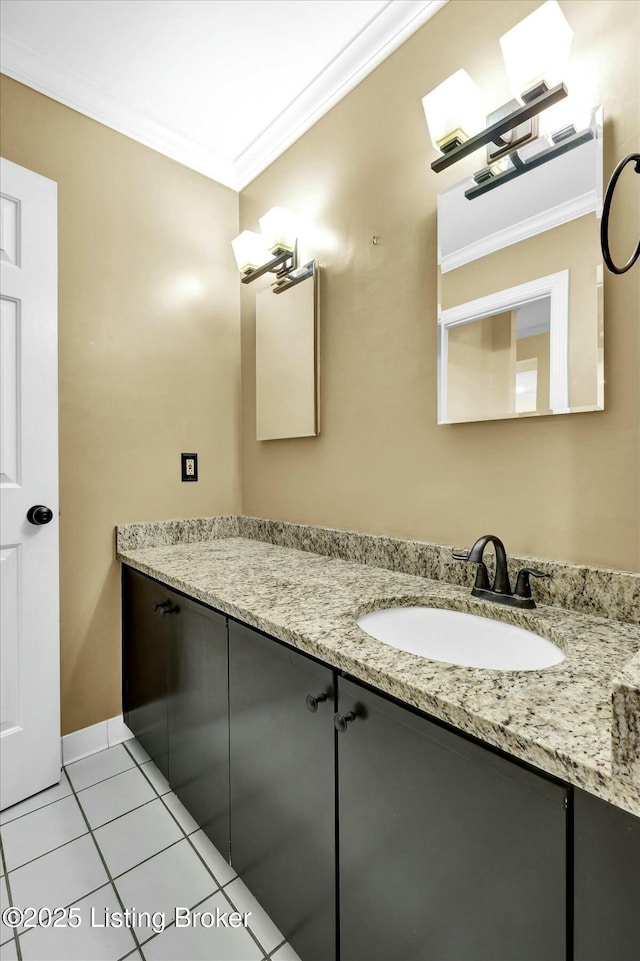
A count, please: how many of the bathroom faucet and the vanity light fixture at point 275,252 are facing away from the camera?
0

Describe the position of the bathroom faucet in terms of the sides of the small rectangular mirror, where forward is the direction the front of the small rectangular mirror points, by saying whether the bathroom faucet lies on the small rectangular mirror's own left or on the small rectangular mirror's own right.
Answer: on the small rectangular mirror's own left

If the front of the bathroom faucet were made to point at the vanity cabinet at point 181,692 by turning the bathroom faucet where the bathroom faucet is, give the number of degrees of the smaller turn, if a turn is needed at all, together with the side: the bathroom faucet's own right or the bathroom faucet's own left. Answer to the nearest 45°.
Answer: approximately 45° to the bathroom faucet's own right

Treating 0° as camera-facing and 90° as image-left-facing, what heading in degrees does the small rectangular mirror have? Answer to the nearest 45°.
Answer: approximately 45°

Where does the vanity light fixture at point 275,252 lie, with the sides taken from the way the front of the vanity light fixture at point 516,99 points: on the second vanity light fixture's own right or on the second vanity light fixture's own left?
on the second vanity light fixture's own right

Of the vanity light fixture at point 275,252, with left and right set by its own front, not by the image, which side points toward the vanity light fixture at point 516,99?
left

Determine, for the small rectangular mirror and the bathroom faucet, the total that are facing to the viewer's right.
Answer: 0
